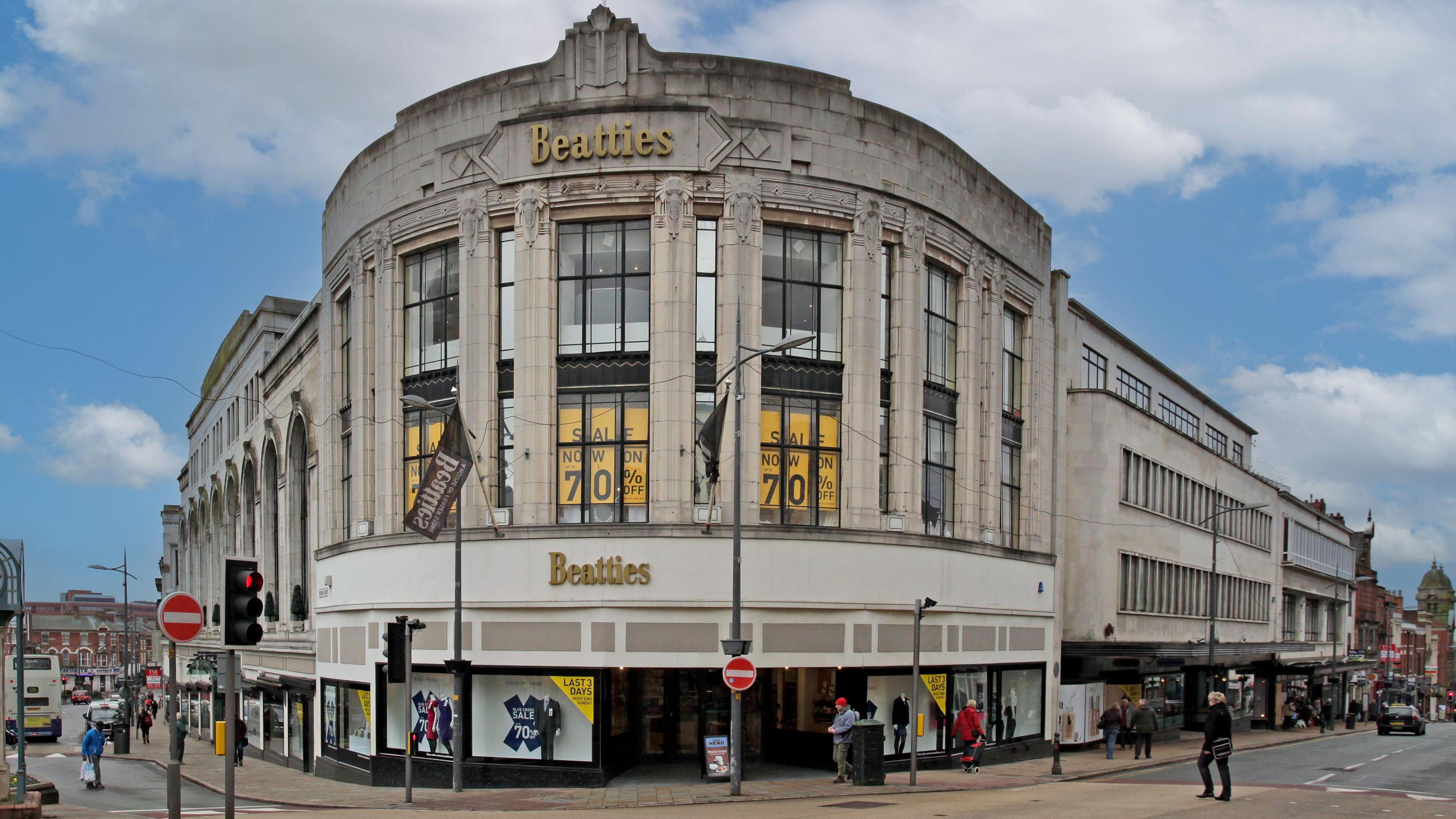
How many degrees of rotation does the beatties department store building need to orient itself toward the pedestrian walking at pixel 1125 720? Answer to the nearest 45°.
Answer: approximately 135° to its left

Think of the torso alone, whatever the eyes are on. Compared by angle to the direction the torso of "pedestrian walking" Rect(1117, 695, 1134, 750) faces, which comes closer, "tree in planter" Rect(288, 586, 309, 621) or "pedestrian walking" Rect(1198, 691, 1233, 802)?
the pedestrian walking

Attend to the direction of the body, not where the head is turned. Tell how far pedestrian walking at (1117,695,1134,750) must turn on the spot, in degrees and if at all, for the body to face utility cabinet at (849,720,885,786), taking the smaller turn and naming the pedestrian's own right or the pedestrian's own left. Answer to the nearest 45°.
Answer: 0° — they already face it

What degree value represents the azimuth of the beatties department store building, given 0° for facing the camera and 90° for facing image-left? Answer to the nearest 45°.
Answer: approximately 0°

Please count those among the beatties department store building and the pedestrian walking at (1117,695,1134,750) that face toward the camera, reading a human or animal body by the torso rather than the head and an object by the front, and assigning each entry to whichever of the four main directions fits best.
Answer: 2

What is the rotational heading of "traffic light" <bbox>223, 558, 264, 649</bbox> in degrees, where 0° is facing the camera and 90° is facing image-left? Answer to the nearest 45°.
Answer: approximately 315°

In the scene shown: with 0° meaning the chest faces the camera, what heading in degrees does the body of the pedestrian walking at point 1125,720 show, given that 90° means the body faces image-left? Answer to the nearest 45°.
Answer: approximately 0°

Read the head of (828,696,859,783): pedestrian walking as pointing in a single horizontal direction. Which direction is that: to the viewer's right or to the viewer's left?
to the viewer's left
